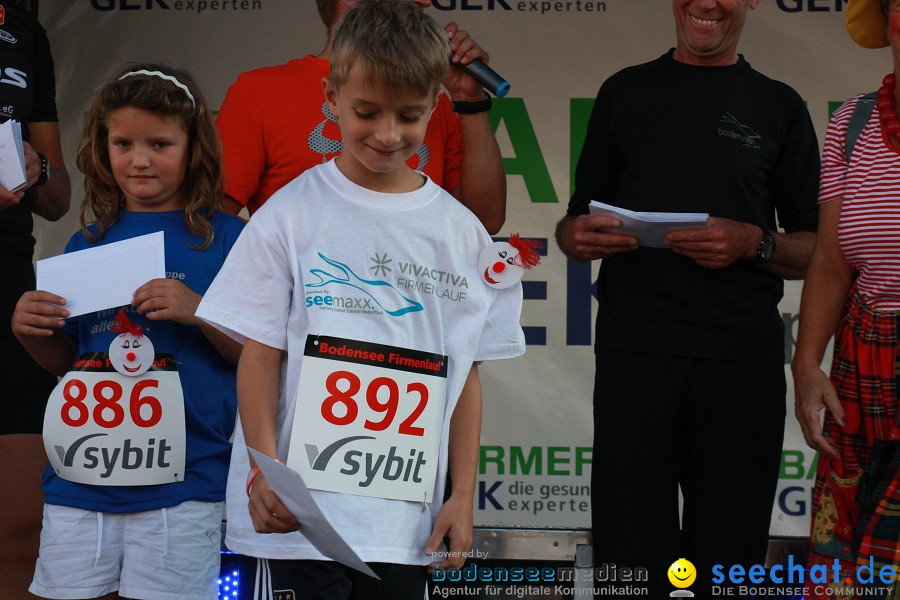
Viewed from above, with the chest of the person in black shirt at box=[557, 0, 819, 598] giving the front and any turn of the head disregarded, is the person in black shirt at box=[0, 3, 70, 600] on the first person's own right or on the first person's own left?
on the first person's own right

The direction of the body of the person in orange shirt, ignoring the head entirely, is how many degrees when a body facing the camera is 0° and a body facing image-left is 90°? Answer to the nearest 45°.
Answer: approximately 0°

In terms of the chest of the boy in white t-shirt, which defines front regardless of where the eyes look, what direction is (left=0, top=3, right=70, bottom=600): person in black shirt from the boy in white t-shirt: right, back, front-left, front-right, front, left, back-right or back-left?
back-right

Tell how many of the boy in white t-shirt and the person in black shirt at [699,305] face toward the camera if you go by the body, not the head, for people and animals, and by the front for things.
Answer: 2

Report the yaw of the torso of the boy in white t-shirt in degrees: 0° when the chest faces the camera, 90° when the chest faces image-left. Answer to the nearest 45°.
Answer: approximately 0°

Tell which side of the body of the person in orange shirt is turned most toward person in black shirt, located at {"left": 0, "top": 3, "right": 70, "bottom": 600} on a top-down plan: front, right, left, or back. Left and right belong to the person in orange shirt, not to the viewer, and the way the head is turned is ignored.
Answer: right

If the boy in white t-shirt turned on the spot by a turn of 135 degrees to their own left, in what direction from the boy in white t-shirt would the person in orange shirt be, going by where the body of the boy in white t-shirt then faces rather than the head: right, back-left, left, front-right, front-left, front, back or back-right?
front-left
